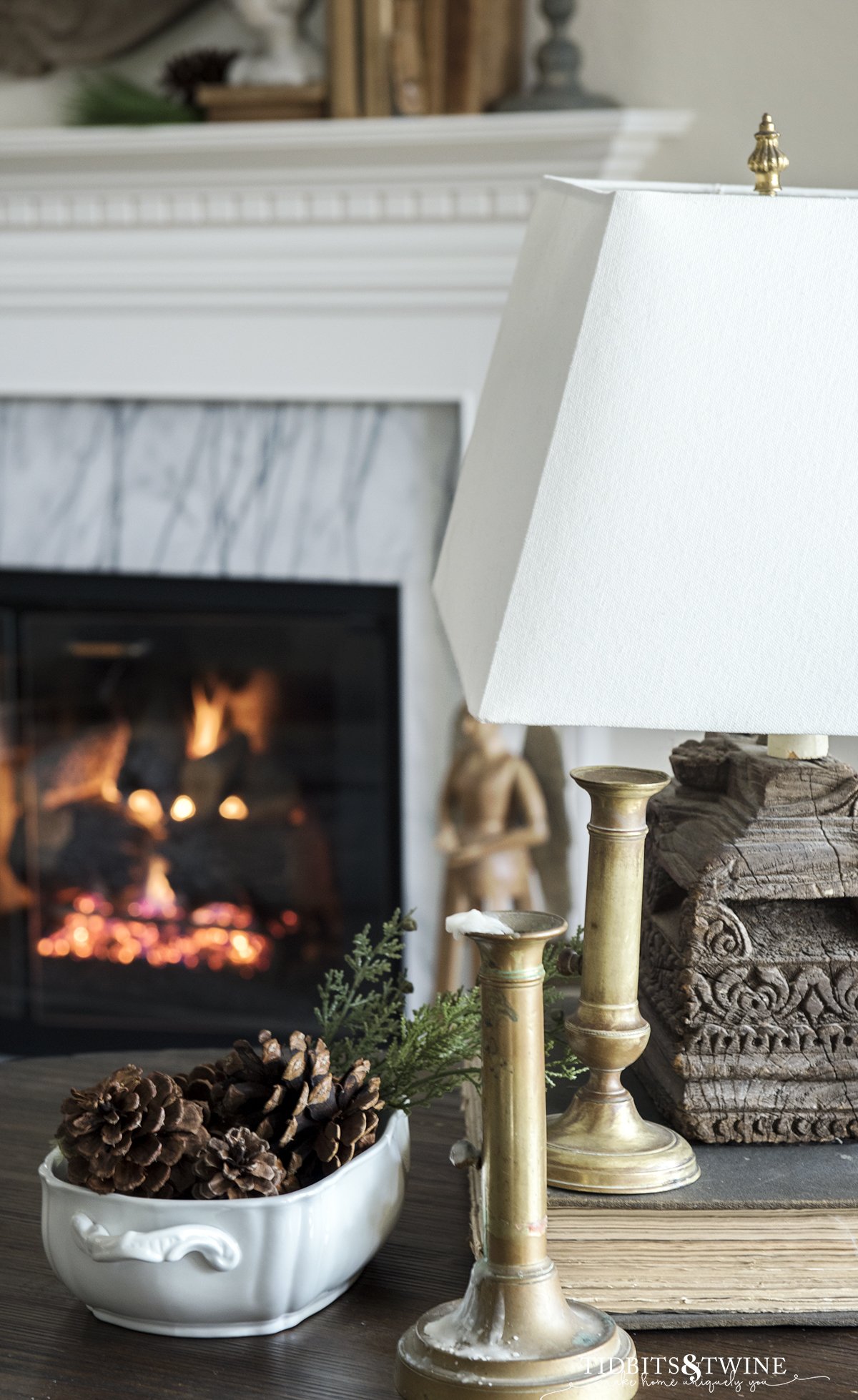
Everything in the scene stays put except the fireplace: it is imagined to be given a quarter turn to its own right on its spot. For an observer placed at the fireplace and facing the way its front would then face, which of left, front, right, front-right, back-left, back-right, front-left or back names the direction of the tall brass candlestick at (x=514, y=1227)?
left

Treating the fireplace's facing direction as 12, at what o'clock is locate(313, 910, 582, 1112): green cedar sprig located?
The green cedar sprig is roughly at 12 o'clock from the fireplace.

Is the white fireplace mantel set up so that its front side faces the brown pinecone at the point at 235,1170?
yes

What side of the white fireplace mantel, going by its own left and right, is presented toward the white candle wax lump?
front

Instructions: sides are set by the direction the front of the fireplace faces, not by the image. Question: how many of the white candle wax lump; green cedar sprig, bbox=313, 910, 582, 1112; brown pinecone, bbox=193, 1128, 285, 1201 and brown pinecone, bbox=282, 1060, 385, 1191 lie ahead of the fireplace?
4

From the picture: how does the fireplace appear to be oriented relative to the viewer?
toward the camera

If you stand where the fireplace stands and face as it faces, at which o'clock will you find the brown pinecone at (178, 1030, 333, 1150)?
The brown pinecone is roughly at 12 o'clock from the fireplace.
